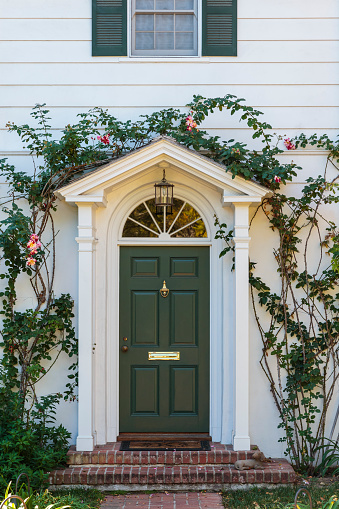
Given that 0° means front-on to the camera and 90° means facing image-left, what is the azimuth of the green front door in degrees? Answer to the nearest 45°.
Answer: approximately 0°

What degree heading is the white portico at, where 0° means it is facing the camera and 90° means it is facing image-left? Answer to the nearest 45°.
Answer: approximately 0°
